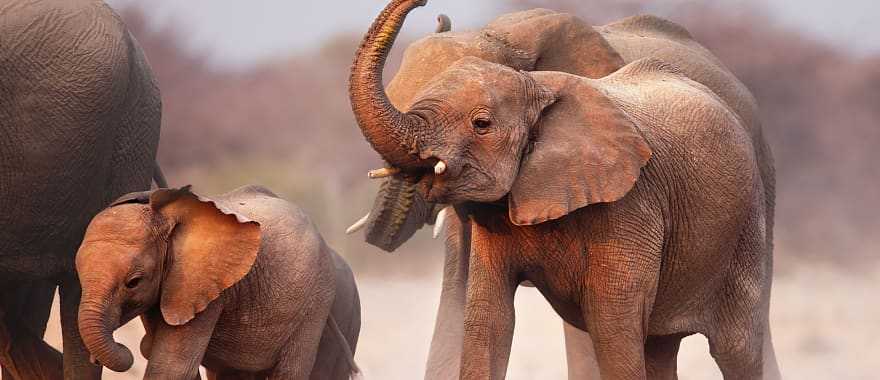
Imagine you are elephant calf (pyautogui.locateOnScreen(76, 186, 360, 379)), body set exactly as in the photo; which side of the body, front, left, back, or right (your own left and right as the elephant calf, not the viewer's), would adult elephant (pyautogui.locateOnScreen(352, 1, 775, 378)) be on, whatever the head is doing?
back

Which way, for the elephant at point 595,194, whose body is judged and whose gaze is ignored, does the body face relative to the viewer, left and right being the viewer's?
facing the viewer and to the left of the viewer

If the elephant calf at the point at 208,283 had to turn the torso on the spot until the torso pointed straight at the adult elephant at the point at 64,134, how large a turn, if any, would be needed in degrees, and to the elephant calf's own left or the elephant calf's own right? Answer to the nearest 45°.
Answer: approximately 90° to the elephant calf's own right

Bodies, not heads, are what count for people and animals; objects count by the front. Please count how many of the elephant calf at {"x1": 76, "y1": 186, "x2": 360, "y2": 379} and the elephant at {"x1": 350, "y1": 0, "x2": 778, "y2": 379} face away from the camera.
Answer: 0

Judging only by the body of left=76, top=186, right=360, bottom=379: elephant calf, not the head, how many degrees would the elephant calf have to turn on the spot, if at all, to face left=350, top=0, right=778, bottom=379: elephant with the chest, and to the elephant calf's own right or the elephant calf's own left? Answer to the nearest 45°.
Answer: approximately 135° to the elephant calf's own left
